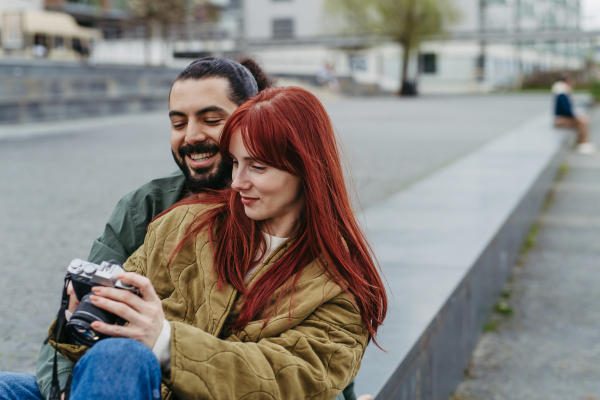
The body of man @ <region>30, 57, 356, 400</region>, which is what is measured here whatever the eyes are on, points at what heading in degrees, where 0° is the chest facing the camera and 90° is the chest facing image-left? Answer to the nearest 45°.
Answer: approximately 45°

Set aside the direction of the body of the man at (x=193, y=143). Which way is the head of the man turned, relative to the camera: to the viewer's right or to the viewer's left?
to the viewer's left

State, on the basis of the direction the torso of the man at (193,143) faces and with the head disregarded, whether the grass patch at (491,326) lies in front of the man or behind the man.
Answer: behind
